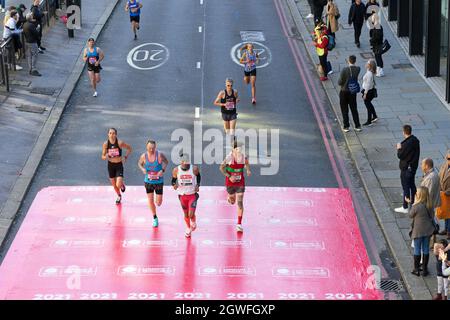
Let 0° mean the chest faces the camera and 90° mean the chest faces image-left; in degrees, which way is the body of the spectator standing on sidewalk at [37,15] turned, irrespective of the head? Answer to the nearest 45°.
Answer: approximately 270°

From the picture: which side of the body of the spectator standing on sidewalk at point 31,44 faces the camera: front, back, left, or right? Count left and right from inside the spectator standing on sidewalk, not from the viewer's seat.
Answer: right

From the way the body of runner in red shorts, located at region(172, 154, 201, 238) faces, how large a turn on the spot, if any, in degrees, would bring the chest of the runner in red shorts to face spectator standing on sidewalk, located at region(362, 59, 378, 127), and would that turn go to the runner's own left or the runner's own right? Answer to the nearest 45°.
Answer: approximately 135° to the runner's own left

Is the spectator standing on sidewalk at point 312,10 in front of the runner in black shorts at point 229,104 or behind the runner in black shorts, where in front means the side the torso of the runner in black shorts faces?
behind

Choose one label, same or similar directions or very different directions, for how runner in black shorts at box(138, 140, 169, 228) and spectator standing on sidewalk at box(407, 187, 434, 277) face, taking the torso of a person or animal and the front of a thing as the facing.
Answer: very different directions

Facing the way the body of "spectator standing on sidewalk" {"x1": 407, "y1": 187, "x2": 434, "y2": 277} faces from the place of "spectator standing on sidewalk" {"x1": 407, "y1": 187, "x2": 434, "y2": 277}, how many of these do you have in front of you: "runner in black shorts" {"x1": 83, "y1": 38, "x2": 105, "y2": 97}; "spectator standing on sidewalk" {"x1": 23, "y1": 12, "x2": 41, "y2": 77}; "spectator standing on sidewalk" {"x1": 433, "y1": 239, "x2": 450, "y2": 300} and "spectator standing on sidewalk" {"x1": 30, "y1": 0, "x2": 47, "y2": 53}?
3

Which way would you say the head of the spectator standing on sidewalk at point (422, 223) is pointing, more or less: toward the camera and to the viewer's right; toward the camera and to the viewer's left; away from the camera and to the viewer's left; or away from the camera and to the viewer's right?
away from the camera and to the viewer's left

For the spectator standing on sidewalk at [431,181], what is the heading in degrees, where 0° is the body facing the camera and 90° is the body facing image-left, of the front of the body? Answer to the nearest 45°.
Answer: approximately 90°

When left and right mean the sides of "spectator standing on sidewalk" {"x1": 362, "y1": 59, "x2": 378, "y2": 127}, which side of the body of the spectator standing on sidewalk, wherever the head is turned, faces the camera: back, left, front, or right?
left

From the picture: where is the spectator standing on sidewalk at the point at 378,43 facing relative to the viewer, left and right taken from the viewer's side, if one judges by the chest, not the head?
facing to the left of the viewer

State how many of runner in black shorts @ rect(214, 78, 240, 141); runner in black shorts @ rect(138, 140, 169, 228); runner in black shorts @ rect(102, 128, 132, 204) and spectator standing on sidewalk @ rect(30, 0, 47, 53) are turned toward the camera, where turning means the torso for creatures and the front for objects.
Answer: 3

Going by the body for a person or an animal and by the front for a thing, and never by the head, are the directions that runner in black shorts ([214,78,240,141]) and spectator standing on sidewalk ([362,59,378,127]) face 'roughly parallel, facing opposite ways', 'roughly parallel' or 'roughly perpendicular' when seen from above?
roughly perpendicular

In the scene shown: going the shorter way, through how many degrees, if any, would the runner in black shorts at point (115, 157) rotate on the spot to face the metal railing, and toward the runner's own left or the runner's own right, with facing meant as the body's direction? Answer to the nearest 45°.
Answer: approximately 180°
